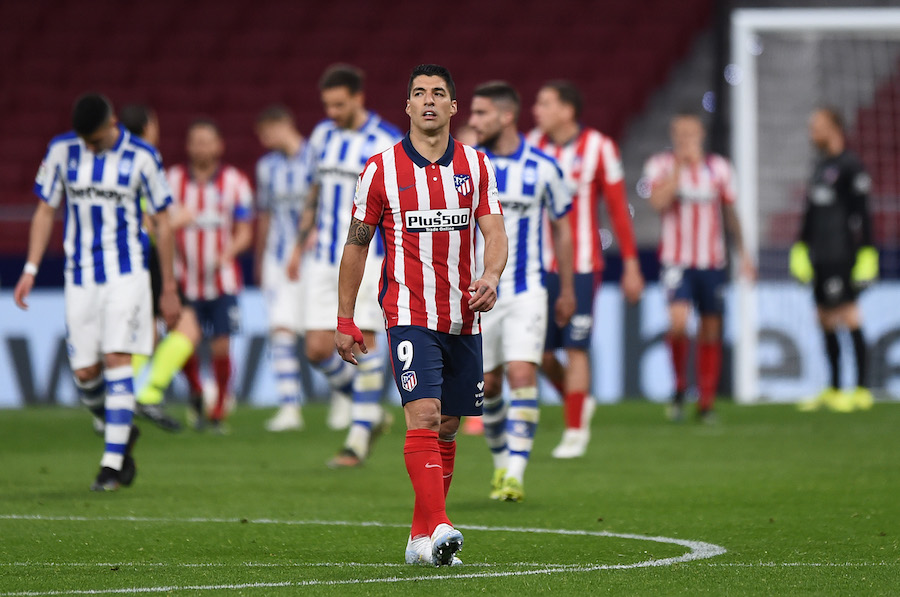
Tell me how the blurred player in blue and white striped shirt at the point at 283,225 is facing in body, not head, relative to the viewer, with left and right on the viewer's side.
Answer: facing the viewer and to the left of the viewer

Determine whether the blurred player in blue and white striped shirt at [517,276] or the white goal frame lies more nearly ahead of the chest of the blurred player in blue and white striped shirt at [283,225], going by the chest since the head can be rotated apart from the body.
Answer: the blurred player in blue and white striped shirt

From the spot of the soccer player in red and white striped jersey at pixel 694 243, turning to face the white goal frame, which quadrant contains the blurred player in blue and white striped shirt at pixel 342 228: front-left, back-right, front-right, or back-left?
back-left

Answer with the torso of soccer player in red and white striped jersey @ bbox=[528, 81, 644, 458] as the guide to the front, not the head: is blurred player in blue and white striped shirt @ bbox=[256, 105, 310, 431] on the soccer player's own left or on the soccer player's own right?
on the soccer player's own right

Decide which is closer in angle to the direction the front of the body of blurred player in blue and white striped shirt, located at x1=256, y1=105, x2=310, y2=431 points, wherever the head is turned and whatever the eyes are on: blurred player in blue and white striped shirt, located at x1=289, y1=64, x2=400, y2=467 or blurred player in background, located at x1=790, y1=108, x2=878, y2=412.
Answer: the blurred player in blue and white striped shirt

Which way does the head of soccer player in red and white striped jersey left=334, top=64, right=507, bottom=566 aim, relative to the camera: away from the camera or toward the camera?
toward the camera

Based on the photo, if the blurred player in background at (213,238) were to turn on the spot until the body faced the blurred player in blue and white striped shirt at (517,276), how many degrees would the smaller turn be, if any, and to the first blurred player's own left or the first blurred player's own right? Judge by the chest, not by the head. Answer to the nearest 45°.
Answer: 0° — they already face them

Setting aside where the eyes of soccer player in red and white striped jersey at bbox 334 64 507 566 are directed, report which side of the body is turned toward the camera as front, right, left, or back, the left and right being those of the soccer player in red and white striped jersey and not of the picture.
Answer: front

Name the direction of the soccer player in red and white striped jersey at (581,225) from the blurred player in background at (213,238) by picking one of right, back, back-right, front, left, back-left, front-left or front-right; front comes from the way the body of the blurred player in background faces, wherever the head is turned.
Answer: front-left

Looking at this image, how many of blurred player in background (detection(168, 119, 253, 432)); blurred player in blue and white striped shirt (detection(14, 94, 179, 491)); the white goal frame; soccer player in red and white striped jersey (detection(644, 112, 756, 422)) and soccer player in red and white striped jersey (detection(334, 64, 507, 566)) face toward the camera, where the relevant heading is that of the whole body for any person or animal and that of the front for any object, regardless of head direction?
5

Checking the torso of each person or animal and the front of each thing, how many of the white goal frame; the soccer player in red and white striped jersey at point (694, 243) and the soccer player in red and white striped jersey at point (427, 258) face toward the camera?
3

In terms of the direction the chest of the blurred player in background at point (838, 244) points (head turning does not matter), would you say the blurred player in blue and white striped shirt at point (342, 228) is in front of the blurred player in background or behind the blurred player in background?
in front

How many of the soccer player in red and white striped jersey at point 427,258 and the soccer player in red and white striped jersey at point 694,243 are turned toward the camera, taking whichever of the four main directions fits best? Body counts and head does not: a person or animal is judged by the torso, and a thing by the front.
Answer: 2

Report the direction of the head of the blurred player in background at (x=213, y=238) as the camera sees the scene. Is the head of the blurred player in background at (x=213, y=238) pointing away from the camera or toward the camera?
toward the camera

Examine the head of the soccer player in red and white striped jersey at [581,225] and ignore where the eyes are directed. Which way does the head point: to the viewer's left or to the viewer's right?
to the viewer's left

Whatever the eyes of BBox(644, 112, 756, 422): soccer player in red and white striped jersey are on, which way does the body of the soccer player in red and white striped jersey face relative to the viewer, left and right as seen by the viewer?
facing the viewer

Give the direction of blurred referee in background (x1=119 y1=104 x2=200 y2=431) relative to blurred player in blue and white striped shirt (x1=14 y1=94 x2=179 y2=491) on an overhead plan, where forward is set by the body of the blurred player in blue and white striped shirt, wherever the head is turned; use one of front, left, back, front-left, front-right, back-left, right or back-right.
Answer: back

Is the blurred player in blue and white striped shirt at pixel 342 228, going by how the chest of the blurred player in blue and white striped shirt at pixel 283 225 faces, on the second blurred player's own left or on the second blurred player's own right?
on the second blurred player's own left
